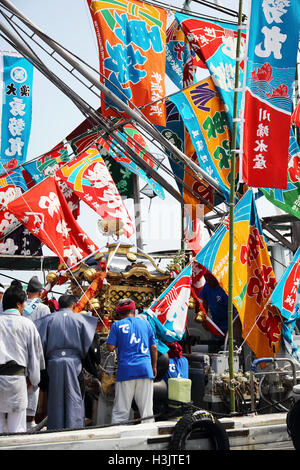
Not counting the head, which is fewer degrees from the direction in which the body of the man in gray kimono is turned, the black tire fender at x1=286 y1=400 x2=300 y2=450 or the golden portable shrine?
the golden portable shrine

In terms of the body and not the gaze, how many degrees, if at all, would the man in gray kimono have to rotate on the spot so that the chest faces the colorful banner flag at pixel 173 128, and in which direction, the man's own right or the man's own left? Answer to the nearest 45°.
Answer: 0° — they already face it

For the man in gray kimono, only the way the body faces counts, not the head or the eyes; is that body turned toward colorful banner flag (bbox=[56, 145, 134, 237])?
yes

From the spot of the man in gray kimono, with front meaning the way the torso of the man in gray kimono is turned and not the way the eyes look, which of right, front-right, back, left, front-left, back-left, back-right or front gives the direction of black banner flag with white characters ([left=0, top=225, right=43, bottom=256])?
front

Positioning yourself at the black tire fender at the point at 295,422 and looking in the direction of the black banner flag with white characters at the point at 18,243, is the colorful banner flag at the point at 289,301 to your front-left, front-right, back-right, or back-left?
front-right

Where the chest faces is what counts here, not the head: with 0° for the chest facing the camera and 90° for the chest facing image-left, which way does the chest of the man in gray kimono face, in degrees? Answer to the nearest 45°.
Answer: approximately 180°

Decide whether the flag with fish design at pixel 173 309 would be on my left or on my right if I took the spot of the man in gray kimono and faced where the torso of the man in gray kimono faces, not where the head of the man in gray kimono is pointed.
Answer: on my right

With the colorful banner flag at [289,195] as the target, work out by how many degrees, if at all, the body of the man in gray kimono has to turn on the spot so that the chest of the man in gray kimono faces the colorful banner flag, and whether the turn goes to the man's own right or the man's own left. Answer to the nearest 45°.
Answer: approximately 45° to the man's own right

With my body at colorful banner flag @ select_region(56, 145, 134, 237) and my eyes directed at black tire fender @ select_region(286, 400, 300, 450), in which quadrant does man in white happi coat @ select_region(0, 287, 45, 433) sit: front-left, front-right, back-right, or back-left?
front-right

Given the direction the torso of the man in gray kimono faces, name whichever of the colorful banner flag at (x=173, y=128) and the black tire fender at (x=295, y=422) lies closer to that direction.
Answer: the colorful banner flag

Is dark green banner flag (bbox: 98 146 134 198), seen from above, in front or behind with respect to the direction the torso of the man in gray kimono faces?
in front

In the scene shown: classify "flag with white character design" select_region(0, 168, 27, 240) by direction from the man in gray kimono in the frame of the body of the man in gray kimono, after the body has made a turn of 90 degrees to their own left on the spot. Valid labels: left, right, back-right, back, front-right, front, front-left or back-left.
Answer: right

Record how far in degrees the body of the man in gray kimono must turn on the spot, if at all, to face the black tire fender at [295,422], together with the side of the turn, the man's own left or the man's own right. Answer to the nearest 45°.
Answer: approximately 90° to the man's own right

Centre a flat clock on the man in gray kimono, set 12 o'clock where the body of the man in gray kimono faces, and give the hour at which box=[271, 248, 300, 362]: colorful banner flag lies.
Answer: The colorful banner flag is roughly at 2 o'clock from the man in gray kimono.
